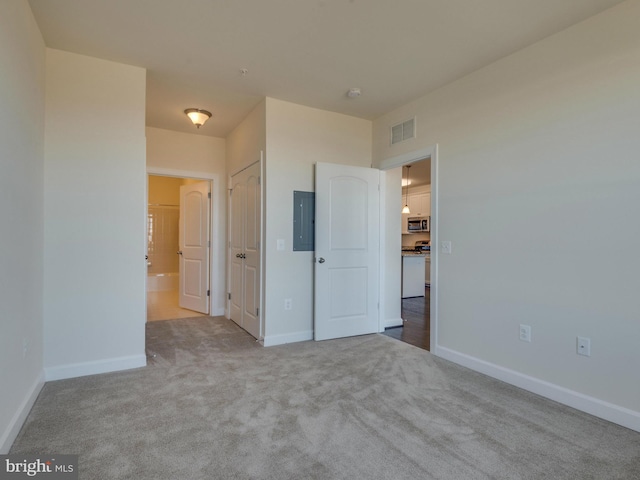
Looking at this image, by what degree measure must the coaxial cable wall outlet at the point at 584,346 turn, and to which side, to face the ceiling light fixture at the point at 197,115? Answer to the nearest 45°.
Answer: approximately 45° to its right

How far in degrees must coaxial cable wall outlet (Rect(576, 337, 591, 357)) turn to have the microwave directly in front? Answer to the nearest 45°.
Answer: approximately 90° to its right

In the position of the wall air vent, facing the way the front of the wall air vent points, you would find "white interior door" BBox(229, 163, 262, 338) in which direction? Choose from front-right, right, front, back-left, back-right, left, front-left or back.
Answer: front-right

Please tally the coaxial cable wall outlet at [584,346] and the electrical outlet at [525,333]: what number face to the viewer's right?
0

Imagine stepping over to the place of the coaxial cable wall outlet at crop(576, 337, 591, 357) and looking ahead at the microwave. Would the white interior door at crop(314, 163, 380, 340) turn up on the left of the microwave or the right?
left

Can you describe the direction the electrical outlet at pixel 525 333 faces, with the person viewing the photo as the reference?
facing the viewer and to the left of the viewer

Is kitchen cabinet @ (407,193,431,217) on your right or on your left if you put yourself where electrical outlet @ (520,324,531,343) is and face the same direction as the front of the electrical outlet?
on your right

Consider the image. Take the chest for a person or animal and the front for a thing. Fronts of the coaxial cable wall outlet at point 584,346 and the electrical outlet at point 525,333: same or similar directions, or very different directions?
same or similar directions

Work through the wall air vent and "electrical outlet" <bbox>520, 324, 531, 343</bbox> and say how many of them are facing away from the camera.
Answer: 0

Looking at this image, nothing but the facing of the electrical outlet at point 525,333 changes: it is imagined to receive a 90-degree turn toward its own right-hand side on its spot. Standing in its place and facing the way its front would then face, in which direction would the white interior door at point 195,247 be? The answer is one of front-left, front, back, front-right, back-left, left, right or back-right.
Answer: front-left

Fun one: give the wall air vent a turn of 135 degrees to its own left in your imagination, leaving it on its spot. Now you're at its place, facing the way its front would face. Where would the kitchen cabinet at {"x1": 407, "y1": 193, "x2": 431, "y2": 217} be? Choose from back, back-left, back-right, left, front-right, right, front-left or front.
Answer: left

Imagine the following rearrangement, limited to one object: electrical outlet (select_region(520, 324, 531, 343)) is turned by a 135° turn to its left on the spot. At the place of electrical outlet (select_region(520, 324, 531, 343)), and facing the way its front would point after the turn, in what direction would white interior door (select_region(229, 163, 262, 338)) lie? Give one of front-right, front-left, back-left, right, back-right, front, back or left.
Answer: back

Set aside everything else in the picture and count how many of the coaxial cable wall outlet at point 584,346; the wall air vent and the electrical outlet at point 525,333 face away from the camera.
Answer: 0

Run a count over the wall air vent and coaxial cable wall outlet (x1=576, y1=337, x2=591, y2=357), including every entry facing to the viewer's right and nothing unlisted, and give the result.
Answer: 0
